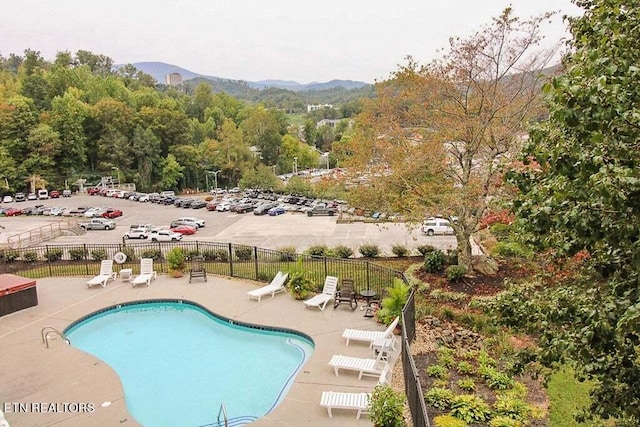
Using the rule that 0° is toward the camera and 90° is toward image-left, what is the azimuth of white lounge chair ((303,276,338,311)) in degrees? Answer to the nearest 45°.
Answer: approximately 45°

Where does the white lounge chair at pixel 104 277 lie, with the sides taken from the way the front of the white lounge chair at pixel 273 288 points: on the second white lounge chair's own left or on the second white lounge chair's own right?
on the second white lounge chair's own right

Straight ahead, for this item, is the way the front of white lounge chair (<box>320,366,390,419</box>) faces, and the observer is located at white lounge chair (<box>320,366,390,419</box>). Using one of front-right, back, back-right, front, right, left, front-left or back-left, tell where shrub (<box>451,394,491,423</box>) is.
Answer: back

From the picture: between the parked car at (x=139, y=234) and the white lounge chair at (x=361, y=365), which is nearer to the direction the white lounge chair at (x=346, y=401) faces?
the parked car

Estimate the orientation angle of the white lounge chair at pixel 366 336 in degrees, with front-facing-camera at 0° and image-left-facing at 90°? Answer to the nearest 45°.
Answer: approximately 90°

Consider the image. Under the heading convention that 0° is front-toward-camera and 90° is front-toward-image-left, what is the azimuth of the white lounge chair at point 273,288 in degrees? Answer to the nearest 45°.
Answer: approximately 45°

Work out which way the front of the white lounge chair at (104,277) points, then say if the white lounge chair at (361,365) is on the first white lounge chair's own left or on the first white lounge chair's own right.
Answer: on the first white lounge chair's own left

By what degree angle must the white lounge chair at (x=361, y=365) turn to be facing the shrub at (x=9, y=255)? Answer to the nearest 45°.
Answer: approximately 45° to its right

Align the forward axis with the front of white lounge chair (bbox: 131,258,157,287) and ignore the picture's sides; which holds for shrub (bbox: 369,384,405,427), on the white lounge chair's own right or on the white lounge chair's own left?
on the white lounge chair's own left

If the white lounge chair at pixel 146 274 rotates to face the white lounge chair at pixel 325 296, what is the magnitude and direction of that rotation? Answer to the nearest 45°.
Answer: approximately 90° to its left

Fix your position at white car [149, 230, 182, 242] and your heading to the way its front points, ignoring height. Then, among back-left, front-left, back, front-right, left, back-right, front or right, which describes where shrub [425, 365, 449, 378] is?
right

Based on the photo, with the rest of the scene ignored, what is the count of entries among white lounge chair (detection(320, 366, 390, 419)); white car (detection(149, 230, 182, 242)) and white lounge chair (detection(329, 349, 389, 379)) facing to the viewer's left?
2

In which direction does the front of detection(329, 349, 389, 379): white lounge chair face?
to the viewer's left

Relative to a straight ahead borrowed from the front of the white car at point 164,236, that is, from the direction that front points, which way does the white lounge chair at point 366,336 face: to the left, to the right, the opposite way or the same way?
the opposite way

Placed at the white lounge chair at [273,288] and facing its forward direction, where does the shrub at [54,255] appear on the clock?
The shrub is roughly at 3 o'clock from the white lounge chair.
